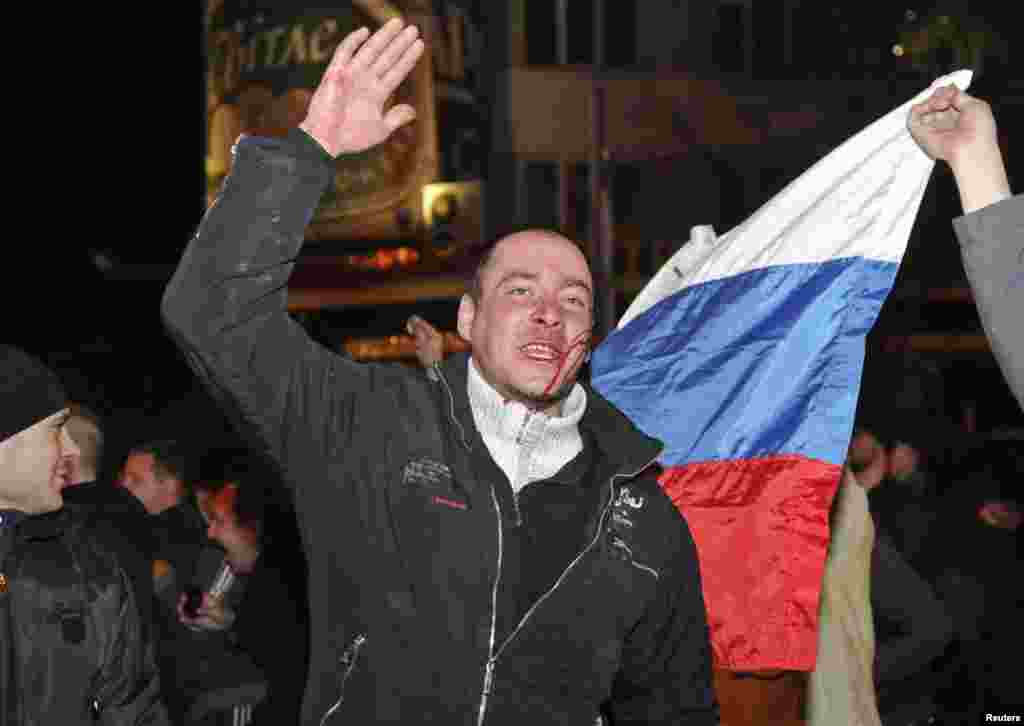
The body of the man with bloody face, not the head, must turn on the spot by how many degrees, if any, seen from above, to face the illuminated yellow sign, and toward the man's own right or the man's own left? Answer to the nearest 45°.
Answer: approximately 180°

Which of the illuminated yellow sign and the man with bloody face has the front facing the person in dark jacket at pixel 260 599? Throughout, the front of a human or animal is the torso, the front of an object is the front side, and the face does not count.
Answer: the illuminated yellow sign

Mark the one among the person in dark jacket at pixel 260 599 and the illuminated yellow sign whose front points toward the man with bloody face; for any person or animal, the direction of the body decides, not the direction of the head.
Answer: the illuminated yellow sign

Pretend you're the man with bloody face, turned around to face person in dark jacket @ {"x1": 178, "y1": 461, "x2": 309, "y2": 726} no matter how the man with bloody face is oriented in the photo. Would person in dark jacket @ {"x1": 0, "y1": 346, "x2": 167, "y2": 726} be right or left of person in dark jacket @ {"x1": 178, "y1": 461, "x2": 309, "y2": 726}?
left

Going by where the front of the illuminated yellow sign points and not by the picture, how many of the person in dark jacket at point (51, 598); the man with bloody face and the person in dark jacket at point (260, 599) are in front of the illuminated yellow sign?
3

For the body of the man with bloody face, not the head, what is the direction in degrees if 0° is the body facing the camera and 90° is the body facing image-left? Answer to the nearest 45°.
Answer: approximately 0°

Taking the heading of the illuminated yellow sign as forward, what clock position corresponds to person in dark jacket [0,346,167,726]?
The person in dark jacket is roughly at 12 o'clock from the illuminated yellow sign.
